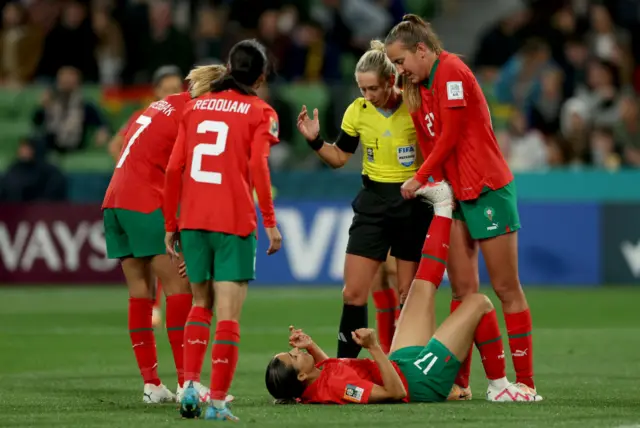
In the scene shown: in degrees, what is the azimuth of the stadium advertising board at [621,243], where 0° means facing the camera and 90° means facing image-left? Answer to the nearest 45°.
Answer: approximately 0°

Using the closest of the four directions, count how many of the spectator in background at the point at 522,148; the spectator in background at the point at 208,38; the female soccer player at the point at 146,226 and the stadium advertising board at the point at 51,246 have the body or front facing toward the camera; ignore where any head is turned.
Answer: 3

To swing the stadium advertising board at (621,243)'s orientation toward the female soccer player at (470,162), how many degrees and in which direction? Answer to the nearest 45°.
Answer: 0° — it already faces them

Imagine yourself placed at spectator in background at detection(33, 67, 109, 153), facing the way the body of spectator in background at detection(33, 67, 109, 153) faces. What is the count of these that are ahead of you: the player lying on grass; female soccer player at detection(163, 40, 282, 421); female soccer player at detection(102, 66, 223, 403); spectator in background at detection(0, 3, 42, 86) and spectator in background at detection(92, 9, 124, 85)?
3

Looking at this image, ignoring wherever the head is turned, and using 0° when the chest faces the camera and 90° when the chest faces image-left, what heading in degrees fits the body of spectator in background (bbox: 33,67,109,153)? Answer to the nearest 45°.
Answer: approximately 0°
